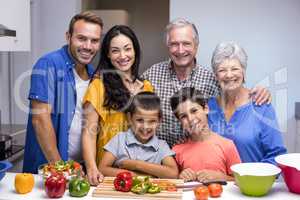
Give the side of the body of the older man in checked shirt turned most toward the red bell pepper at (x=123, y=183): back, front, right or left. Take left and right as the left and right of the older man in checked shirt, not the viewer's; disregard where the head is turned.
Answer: front

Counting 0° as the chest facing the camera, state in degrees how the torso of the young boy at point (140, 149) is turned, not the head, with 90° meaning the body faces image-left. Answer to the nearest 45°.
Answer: approximately 0°

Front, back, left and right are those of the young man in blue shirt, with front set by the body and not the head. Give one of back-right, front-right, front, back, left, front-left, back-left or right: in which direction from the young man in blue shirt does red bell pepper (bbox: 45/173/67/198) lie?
front-right

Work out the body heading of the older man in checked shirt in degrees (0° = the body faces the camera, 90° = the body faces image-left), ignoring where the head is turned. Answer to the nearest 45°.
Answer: approximately 0°

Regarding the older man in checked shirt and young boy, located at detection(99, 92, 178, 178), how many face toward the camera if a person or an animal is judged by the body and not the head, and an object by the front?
2

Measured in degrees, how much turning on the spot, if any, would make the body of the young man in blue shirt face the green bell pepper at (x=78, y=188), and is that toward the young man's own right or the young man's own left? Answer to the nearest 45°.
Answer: approximately 45° to the young man's own right

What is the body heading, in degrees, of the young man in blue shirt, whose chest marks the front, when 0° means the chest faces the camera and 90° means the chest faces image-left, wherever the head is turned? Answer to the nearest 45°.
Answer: approximately 315°
